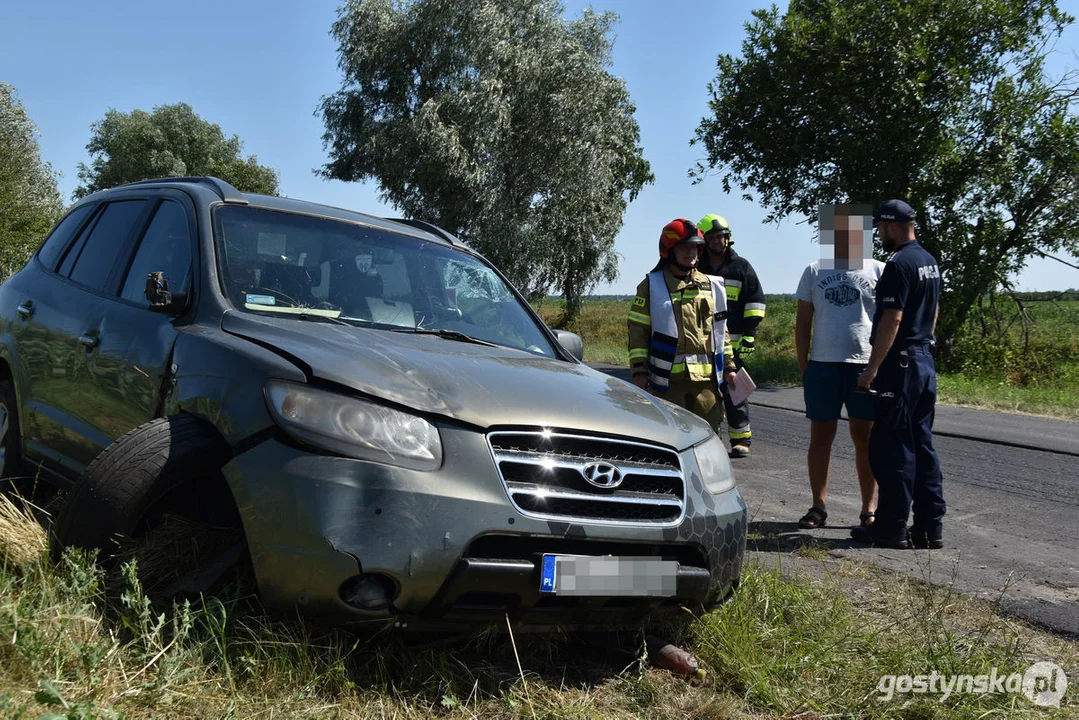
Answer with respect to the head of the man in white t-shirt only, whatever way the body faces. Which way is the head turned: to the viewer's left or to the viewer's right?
to the viewer's right

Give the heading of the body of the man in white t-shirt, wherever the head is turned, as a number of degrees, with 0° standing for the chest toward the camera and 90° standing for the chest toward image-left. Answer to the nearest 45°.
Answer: approximately 0°

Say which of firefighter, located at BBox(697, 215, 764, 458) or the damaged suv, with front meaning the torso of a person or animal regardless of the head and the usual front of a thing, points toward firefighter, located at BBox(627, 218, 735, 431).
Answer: firefighter, located at BBox(697, 215, 764, 458)

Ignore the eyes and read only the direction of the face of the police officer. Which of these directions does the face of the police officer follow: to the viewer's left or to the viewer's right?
to the viewer's left

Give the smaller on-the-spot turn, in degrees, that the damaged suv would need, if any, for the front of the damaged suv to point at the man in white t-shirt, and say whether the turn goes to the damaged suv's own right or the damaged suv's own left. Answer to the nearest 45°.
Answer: approximately 90° to the damaged suv's own left

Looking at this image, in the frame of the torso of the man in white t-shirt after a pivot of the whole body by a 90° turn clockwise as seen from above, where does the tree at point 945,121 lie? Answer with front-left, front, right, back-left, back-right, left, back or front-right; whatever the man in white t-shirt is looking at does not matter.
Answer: right

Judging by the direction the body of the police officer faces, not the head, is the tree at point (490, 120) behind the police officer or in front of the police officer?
in front

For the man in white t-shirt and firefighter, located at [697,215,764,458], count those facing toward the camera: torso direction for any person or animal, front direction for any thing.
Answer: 2

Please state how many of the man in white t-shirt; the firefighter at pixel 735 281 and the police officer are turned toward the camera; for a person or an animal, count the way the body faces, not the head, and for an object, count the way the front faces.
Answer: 2

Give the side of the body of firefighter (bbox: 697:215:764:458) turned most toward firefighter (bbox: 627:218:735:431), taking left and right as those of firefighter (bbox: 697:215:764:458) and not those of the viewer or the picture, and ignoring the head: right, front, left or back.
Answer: front

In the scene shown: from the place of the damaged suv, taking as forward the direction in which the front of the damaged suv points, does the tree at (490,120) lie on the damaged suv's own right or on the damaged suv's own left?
on the damaged suv's own left

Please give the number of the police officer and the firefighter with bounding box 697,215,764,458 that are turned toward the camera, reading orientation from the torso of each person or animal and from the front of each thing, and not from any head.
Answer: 1
